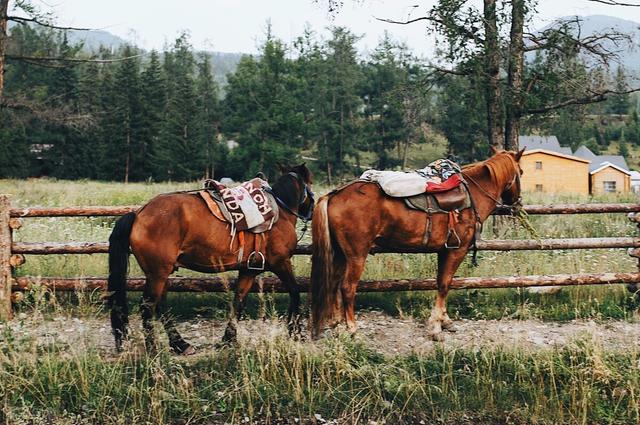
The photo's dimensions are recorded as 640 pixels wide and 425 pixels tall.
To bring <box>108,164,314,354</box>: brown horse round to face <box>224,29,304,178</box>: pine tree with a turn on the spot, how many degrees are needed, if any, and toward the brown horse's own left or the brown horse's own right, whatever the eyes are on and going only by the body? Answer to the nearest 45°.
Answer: approximately 90° to the brown horse's own left

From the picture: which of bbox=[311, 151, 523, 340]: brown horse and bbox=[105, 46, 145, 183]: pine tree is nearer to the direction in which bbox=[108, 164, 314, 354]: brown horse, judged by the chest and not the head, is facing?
the brown horse

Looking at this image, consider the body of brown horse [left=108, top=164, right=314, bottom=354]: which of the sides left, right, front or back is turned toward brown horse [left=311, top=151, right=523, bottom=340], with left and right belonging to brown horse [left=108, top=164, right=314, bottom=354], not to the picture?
front

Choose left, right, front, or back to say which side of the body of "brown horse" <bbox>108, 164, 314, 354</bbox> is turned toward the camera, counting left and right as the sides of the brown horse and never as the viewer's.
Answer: right

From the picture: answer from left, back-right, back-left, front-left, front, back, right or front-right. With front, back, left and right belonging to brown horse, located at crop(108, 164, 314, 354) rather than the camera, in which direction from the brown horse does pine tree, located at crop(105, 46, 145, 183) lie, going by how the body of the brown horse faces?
left
